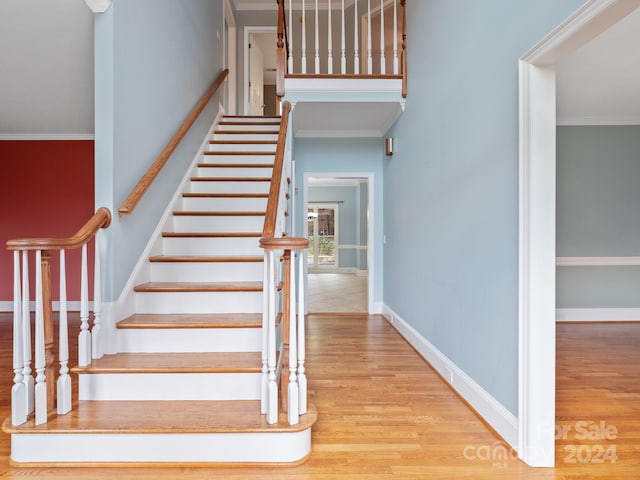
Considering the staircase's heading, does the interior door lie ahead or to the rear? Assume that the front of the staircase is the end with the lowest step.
to the rear

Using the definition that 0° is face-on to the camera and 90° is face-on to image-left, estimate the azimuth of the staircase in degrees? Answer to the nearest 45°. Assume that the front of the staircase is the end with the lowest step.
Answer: approximately 0°
